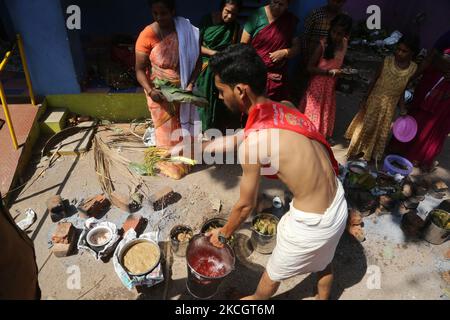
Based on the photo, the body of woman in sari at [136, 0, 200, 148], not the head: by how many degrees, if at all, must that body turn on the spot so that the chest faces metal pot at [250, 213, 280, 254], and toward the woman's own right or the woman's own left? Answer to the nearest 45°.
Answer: approximately 45° to the woman's own left

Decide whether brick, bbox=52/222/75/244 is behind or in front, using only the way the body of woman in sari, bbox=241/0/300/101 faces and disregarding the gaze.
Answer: in front

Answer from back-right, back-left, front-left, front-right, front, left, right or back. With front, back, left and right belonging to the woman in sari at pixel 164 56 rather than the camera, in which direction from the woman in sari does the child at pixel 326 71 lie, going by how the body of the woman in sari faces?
left

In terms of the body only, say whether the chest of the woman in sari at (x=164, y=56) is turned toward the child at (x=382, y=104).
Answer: no

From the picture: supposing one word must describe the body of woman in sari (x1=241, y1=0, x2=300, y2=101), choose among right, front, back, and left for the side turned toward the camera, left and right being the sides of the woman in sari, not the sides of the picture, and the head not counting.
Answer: front

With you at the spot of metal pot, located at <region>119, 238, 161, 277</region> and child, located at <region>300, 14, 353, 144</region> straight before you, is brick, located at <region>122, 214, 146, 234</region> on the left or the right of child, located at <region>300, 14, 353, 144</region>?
left

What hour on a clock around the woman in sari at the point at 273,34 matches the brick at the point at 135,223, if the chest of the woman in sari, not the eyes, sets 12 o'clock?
The brick is roughly at 1 o'clock from the woman in sari.

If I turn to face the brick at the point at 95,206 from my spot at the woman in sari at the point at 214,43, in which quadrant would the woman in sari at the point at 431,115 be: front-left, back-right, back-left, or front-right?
back-left

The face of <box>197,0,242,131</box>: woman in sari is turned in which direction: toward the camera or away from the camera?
toward the camera

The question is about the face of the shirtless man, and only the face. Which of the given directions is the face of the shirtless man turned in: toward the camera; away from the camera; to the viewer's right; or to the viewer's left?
to the viewer's left

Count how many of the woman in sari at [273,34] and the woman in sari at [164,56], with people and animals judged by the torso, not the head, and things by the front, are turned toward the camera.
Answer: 2

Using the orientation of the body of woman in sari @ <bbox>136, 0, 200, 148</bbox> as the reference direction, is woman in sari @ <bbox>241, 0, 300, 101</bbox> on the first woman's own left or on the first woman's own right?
on the first woman's own left

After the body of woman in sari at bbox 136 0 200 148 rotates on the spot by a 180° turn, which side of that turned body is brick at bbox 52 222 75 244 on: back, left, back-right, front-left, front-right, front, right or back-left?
back-left

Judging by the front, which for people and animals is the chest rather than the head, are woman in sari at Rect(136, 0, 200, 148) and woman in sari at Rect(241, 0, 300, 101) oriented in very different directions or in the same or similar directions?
same or similar directions

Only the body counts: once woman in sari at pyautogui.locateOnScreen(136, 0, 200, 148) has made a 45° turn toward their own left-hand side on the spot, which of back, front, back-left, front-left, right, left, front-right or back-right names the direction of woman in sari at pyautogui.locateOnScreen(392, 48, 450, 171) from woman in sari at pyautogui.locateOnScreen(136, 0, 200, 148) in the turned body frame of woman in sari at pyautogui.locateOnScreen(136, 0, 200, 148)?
front-left

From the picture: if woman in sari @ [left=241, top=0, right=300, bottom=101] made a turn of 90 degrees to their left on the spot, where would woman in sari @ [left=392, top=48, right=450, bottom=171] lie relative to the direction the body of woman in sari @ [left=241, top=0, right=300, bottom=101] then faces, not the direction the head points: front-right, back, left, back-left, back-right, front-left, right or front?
front

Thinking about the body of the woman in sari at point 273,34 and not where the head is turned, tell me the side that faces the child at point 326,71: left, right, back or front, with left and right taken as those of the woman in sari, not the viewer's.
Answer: left

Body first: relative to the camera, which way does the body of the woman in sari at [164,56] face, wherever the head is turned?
toward the camera
